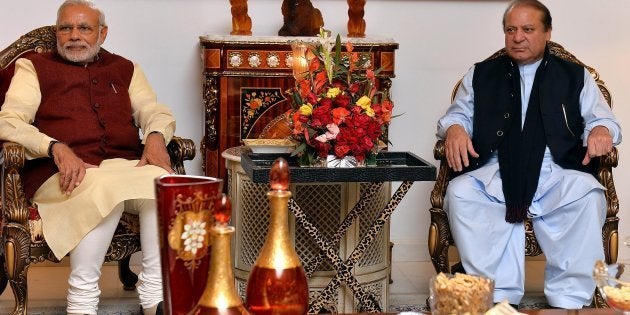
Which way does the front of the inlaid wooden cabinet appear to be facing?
toward the camera

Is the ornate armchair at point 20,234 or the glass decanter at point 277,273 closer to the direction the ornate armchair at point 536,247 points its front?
the glass decanter

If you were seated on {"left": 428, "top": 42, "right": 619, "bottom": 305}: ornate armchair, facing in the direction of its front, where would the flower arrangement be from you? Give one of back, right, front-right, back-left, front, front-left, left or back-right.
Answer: front-right

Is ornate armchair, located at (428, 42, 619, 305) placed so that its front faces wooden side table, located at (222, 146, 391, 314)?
no

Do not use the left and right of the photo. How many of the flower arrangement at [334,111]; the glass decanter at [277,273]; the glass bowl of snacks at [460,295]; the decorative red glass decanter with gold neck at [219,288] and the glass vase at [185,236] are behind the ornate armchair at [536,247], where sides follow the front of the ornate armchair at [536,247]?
0

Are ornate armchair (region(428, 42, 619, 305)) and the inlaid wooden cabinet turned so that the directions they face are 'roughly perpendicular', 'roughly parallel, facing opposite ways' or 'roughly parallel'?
roughly parallel

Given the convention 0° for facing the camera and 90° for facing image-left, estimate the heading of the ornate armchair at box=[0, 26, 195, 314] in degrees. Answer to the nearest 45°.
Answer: approximately 315°

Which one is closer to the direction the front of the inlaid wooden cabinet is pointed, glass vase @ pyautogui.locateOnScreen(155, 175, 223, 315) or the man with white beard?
the glass vase

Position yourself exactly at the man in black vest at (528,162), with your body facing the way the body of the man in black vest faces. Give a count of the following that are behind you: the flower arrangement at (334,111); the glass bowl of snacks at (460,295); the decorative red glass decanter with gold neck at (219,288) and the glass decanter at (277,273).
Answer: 0

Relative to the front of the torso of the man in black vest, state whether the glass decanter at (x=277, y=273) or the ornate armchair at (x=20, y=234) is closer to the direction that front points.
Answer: the glass decanter

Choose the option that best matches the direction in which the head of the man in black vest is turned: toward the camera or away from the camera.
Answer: toward the camera

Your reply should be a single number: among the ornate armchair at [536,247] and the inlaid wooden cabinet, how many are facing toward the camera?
2

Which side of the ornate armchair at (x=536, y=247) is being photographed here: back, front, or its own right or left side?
front

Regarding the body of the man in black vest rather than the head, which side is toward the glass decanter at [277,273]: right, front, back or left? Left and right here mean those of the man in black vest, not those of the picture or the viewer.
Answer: front

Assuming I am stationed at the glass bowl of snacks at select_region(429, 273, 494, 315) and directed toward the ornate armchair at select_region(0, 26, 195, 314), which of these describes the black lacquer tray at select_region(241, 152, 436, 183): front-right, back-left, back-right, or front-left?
front-right

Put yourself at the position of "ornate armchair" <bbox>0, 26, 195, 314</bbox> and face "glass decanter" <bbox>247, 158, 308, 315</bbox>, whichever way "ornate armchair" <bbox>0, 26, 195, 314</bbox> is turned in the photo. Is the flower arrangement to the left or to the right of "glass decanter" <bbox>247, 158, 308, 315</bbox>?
left

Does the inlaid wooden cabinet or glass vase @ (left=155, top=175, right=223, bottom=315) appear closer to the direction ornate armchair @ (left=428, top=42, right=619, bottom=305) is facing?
the glass vase

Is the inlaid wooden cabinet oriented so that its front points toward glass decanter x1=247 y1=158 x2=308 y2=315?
yes

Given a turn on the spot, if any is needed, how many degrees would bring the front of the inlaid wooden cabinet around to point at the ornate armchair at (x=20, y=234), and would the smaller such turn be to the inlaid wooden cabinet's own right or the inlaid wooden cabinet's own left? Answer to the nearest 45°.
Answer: approximately 45° to the inlaid wooden cabinet's own right

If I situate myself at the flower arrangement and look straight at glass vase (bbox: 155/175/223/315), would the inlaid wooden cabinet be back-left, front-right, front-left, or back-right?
back-right
